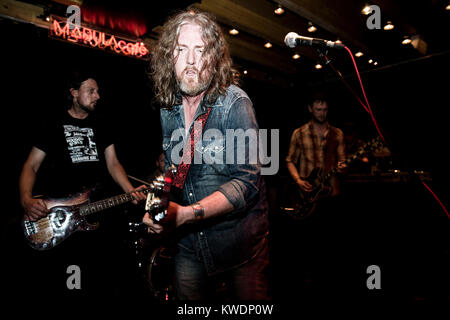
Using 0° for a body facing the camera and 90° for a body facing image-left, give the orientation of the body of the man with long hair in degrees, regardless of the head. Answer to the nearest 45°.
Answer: approximately 45°

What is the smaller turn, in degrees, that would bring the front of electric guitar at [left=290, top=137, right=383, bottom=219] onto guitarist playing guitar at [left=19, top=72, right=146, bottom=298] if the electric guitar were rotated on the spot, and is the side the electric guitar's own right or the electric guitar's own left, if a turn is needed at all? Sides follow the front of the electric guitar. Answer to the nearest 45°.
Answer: approximately 45° to the electric guitar's own right

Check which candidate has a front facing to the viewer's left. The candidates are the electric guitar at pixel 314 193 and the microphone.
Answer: the microphone

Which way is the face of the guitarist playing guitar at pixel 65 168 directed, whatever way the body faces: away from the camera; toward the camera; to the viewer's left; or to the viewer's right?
to the viewer's right

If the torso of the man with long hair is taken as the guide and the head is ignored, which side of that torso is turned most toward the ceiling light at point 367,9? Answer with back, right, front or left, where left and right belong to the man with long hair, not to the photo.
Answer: back

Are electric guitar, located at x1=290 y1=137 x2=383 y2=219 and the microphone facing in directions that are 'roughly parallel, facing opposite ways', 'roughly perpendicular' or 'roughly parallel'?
roughly perpendicular

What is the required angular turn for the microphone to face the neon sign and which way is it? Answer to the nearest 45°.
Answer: approximately 45° to its right

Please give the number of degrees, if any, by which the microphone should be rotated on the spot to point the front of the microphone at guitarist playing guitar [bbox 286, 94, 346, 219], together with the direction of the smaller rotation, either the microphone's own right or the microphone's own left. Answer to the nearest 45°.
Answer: approximately 90° to the microphone's own right

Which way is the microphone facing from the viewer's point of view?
to the viewer's left

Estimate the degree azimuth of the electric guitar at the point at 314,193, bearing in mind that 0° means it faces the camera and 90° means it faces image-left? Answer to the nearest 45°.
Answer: approximately 0°
